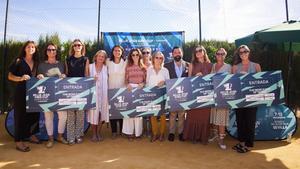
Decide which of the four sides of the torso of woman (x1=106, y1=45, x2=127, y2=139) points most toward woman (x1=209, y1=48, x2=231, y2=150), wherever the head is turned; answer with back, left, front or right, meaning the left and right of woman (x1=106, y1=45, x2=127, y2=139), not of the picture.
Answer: left

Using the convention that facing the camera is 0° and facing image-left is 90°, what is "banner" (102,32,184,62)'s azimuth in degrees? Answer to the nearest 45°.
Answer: approximately 0°

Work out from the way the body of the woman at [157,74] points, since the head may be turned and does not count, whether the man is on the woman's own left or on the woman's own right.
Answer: on the woman's own left

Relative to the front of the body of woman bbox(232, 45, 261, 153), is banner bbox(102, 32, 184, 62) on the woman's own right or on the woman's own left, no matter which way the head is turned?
on the woman's own right
